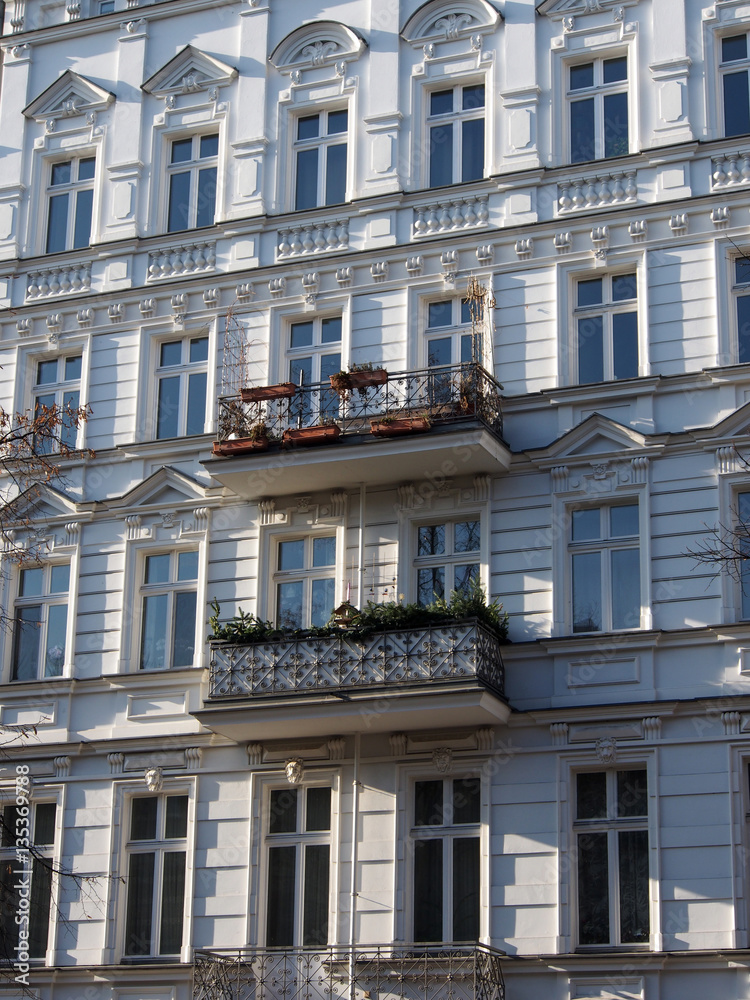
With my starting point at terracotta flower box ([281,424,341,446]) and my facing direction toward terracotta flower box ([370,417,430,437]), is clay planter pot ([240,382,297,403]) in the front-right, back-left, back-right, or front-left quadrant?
back-left

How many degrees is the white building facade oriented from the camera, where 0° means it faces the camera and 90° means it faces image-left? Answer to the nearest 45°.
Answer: approximately 45°
